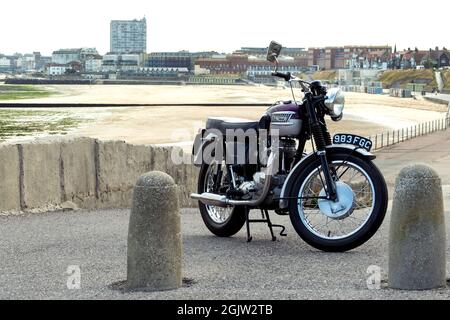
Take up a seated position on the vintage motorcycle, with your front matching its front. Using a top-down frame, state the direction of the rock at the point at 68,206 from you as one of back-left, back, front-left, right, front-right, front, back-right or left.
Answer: back

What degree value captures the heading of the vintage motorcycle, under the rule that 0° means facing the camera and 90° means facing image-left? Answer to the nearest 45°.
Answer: approximately 315°

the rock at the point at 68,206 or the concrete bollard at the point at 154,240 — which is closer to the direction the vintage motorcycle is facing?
the concrete bollard

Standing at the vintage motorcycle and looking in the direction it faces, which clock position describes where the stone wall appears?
The stone wall is roughly at 6 o'clock from the vintage motorcycle.

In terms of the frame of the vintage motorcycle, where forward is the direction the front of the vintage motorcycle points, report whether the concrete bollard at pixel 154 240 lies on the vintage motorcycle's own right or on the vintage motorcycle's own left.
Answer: on the vintage motorcycle's own right
